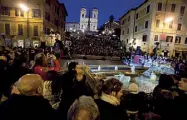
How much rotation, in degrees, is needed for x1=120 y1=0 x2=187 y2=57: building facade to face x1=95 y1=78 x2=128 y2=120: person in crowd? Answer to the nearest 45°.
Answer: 0° — it already faces them

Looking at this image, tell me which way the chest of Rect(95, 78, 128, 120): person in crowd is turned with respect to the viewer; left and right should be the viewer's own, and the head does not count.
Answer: facing away from the viewer and to the right of the viewer

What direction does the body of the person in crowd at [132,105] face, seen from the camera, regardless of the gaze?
away from the camera

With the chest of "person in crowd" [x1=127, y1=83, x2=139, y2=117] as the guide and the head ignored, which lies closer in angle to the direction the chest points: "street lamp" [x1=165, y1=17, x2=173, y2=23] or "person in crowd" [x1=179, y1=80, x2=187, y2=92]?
the street lamp

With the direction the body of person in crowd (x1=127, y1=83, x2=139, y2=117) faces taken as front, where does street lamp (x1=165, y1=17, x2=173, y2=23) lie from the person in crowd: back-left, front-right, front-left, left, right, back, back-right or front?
front

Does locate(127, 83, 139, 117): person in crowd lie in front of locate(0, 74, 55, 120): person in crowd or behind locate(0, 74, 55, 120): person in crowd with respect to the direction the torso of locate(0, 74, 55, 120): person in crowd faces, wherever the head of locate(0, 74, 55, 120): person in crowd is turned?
in front

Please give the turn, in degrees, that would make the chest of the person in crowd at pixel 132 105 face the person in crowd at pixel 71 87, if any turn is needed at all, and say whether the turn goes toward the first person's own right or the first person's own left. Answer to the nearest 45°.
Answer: approximately 90° to the first person's own left

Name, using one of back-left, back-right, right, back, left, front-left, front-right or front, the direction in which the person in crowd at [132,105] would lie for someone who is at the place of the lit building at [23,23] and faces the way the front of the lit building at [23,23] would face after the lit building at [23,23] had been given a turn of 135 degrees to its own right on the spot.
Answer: back-left
